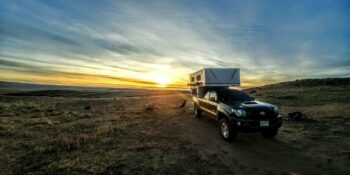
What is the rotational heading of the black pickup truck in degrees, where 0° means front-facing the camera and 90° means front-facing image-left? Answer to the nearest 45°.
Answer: approximately 315°
